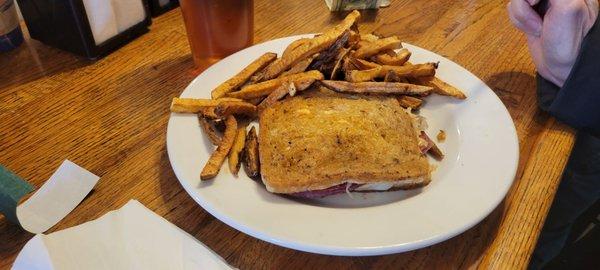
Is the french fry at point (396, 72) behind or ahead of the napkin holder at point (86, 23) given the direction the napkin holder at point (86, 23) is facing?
ahead

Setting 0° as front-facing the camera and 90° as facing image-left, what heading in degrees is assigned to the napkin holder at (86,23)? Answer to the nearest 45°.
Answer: approximately 315°

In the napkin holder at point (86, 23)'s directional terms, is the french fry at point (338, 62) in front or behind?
in front

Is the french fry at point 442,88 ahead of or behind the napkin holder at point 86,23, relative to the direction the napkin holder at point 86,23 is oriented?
ahead
